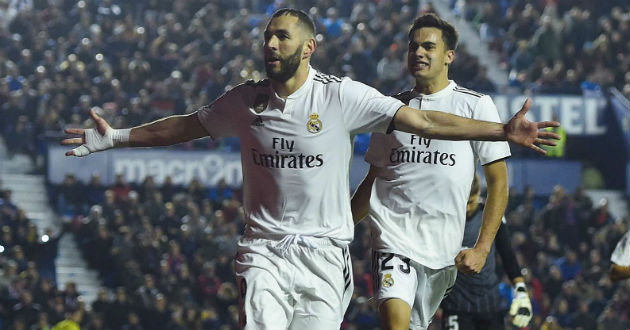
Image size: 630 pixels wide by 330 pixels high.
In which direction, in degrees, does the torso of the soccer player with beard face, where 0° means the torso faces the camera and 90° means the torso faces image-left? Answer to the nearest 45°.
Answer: approximately 0°
